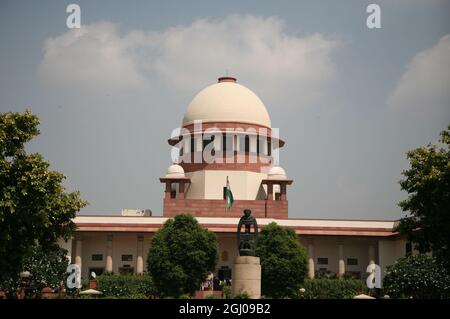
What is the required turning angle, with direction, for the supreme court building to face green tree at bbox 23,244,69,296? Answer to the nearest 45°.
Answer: approximately 45° to its right

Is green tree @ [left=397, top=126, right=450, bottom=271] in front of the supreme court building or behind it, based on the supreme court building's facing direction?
in front

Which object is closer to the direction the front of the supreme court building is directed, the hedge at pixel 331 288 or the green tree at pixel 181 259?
the green tree

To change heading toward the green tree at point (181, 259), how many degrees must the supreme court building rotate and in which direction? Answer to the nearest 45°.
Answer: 0° — it already faces it

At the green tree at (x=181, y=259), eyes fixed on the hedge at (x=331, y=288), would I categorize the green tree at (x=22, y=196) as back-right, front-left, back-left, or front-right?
back-right

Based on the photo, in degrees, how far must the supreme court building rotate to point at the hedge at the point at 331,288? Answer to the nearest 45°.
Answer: approximately 45° to its left

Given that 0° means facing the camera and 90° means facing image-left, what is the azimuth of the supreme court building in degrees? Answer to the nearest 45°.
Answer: approximately 0°

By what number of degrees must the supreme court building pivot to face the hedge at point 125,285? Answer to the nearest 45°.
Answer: approximately 45° to its right

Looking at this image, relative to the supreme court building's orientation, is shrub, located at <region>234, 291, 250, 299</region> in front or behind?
in front
